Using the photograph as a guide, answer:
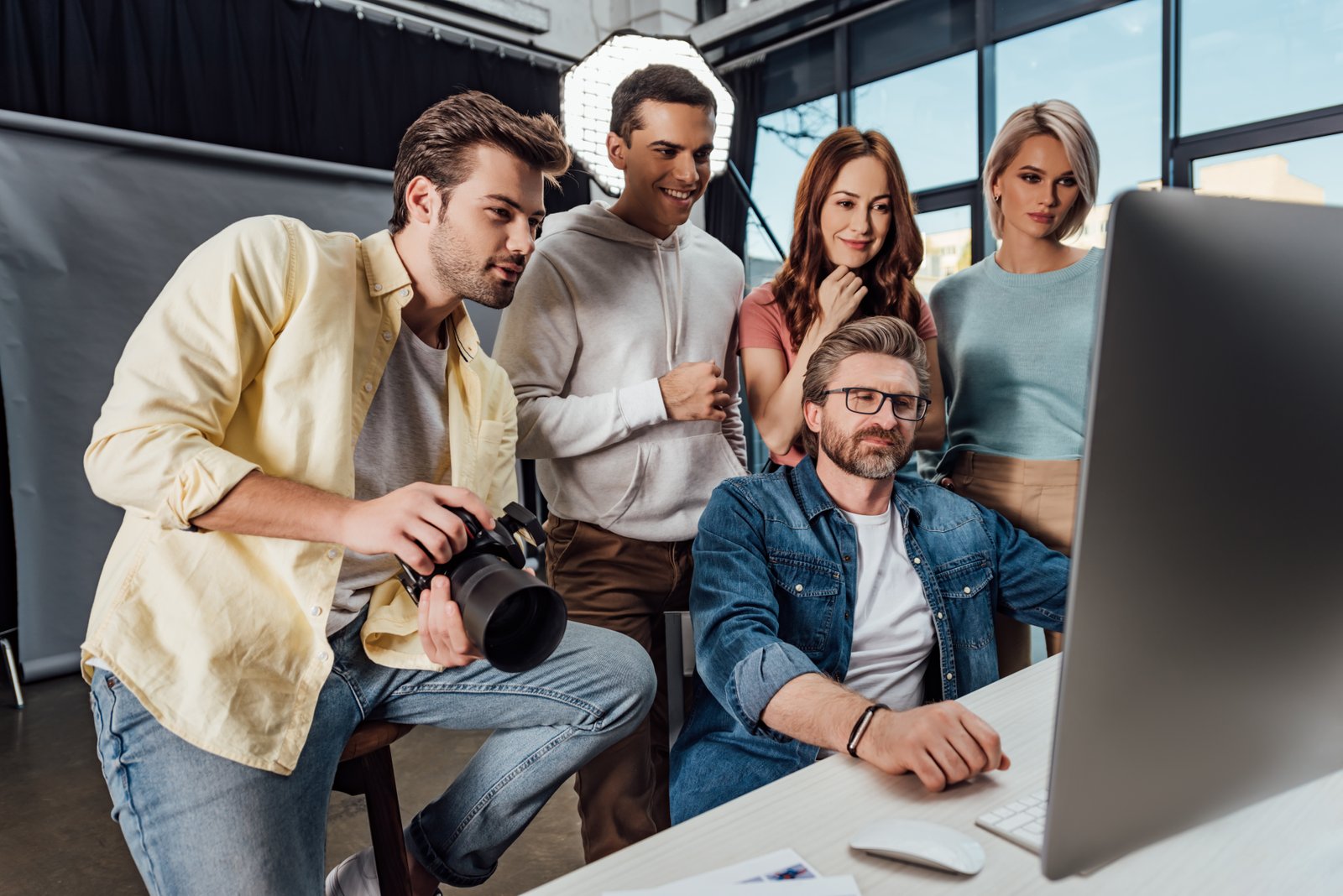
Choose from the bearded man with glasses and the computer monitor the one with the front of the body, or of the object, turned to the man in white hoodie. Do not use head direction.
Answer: the computer monitor

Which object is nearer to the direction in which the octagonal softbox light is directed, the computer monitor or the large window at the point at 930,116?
the computer monitor

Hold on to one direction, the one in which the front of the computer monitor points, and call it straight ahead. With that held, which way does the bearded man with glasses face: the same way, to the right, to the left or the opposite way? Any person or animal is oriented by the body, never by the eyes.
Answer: the opposite way

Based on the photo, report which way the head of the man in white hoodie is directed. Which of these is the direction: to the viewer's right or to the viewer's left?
to the viewer's right

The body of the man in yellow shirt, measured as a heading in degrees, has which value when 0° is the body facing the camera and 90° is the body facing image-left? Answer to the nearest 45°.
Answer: approximately 315°

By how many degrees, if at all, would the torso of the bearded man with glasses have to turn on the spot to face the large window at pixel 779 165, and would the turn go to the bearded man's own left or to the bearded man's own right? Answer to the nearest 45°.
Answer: approximately 135° to the bearded man's own left

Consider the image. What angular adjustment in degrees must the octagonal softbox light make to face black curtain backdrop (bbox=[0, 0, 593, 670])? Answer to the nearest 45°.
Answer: approximately 135° to its right

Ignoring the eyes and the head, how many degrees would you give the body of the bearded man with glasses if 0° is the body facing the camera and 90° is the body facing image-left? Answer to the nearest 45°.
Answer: approximately 315°

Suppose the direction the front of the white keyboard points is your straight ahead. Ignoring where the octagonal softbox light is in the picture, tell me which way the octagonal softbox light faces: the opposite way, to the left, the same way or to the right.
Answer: the opposite way
